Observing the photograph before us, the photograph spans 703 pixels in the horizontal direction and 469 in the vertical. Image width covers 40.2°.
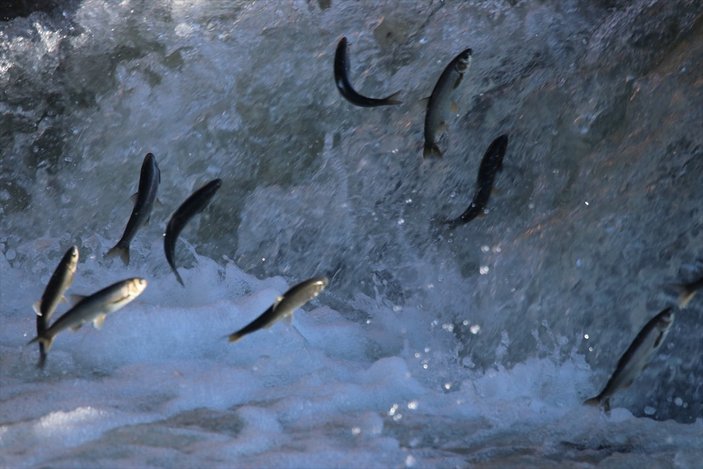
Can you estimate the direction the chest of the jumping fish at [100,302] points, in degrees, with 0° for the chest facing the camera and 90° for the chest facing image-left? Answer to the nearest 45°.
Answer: approximately 270°

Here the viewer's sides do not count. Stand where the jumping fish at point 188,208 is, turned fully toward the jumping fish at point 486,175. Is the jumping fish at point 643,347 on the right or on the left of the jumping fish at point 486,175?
right

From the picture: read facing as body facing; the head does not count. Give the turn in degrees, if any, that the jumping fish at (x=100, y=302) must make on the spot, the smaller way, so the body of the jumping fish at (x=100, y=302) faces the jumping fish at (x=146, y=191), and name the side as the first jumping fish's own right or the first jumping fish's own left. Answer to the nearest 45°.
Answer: approximately 45° to the first jumping fish's own left

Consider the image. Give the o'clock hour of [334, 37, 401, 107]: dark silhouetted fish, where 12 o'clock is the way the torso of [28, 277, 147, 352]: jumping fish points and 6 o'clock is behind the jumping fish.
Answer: The dark silhouetted fish is roughly at 11 o'clock from the jumping fish.
